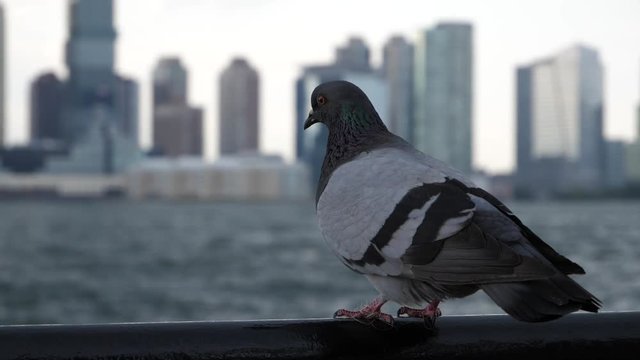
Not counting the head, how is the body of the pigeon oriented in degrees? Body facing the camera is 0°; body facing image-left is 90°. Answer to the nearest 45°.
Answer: approximately 90°
